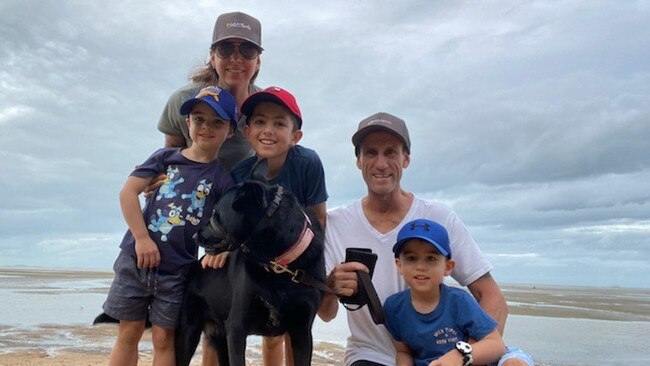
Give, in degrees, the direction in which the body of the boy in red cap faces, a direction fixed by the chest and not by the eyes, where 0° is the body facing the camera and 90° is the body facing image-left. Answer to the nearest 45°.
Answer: approximately 0°

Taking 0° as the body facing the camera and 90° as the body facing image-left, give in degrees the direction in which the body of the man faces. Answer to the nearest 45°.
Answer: approximately 0°

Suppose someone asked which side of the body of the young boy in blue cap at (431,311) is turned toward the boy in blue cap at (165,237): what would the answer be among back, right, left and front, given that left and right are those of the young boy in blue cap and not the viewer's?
right

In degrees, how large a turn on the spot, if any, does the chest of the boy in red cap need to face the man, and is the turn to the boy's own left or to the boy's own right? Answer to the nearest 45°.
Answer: approximately 90° to the boy's own left

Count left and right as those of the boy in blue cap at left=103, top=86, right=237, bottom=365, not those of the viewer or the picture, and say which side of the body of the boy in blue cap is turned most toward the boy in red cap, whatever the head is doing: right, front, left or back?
left
